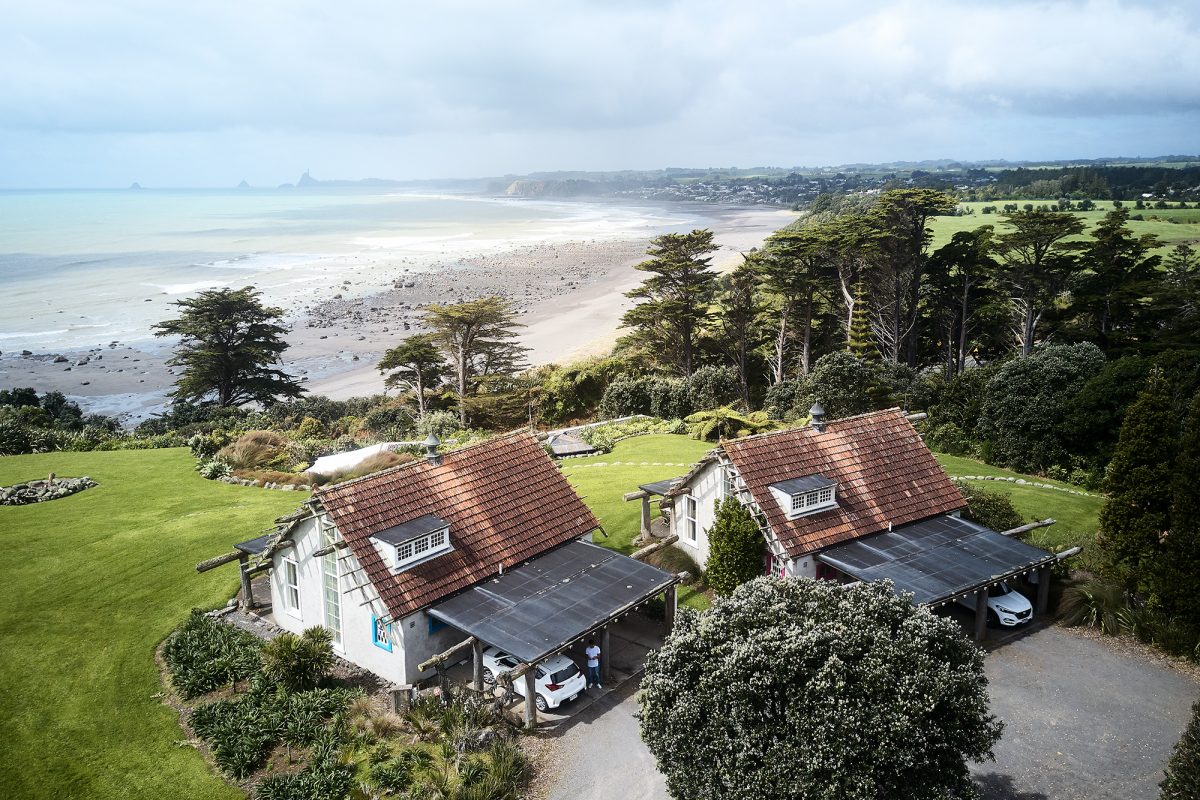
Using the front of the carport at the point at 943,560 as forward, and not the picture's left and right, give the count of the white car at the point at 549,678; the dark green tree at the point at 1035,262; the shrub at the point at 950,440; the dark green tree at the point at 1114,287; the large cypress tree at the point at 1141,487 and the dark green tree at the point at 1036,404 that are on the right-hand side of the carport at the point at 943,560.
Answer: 1

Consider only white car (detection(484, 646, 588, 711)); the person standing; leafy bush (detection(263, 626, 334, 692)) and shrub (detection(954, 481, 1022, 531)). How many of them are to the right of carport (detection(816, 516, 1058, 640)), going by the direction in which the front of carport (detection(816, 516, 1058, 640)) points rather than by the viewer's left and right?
3

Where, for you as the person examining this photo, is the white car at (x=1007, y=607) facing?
facing the viewer and to the right of the viewer

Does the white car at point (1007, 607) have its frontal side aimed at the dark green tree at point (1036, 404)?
no

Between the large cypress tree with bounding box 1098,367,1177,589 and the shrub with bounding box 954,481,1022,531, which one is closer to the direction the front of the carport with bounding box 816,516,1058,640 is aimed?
the large cypress tree

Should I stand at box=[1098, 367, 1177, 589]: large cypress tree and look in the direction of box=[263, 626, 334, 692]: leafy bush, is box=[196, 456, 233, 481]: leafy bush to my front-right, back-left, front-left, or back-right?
front-right

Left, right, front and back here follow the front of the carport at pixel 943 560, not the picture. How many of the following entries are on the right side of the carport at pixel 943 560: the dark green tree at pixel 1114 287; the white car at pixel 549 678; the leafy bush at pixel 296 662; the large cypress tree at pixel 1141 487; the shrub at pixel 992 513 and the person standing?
3

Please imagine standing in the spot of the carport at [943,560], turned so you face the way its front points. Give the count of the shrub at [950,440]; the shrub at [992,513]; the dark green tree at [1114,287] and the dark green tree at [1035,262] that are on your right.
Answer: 0

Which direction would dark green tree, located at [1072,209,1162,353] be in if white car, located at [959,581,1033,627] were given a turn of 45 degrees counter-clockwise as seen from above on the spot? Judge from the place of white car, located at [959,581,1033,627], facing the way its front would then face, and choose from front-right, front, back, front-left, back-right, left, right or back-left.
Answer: left

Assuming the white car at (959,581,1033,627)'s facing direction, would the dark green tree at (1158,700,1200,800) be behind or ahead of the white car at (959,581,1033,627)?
ahead

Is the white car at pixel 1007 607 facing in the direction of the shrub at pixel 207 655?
no

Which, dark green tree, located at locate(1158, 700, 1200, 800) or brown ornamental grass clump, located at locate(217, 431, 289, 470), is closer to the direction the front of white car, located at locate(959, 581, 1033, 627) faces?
the dark green tree

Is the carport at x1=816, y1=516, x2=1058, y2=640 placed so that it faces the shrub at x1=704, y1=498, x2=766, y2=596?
no

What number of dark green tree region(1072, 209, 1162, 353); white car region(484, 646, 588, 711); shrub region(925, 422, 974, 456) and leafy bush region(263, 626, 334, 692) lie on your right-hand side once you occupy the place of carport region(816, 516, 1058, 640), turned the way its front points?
2

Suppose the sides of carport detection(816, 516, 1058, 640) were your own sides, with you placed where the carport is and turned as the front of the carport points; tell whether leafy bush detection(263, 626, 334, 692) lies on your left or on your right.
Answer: on your right

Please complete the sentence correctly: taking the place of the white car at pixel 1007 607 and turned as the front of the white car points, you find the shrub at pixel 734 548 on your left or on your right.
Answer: on your right

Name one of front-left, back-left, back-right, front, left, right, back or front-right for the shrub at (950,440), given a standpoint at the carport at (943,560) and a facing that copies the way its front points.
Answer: back-left

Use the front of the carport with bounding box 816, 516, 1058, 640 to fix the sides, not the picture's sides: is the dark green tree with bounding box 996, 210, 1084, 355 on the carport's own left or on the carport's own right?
on the carport's own left

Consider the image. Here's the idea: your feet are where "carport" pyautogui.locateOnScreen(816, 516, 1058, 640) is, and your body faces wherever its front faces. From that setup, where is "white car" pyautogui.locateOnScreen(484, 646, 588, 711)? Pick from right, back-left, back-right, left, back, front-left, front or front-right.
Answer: right

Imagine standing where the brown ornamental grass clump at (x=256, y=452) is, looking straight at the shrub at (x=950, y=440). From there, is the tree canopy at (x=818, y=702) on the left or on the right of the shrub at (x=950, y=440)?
right

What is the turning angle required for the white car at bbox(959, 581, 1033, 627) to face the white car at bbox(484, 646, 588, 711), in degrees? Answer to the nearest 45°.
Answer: approximately 90° to its right

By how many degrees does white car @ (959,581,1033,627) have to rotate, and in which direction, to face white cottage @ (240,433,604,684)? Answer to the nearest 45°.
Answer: approximately 90° to its right
